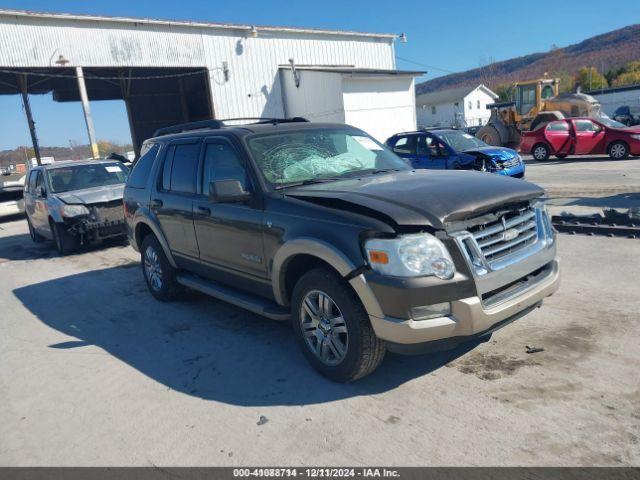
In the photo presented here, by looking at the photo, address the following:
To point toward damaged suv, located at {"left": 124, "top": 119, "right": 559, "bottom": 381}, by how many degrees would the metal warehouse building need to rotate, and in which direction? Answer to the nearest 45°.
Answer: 0° — it already faces it

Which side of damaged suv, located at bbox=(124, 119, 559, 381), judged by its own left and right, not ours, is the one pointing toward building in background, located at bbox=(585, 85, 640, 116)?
left

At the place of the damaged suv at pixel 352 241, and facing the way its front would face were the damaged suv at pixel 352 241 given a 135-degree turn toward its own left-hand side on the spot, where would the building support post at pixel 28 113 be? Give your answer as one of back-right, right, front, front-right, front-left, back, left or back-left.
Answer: front-left

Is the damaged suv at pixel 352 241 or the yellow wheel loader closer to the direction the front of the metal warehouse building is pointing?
the damaged suv

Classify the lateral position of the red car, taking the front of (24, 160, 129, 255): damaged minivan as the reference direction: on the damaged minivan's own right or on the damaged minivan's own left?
on the damaged minivan's own left

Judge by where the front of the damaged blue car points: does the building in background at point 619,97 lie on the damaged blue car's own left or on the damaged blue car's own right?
on the damaged blue car's own left
